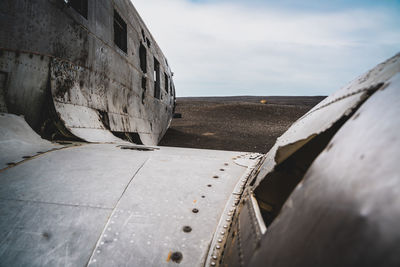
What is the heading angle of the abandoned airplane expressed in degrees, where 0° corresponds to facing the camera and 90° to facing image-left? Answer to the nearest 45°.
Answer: approximately 0°
